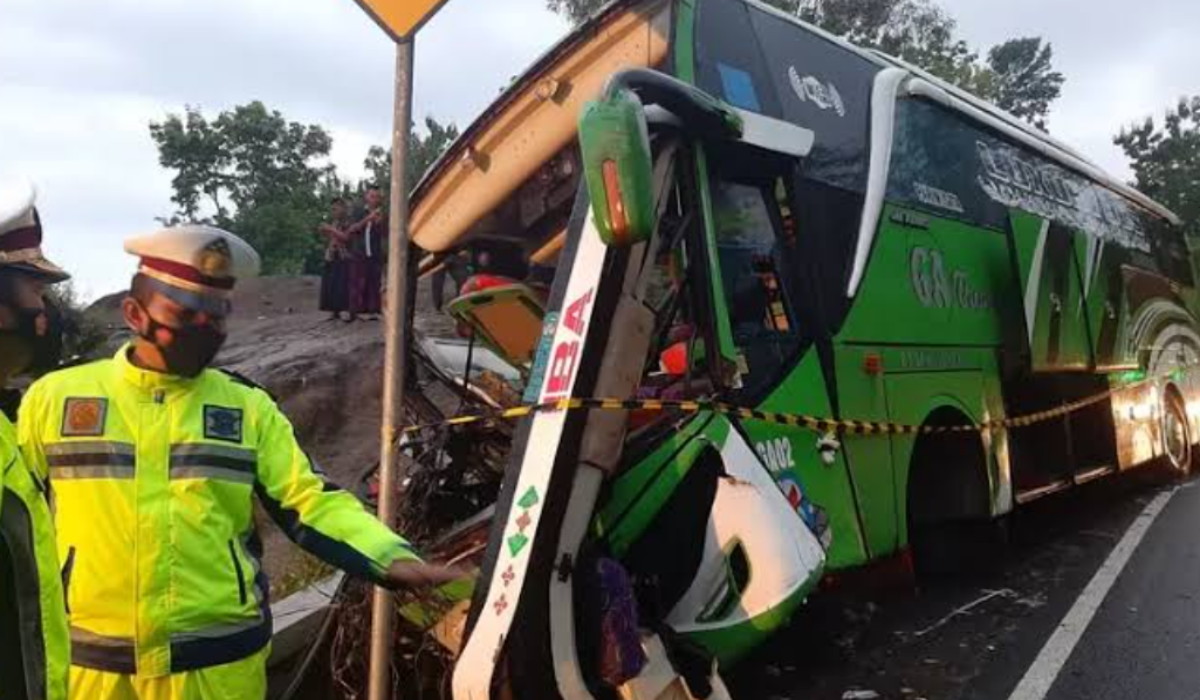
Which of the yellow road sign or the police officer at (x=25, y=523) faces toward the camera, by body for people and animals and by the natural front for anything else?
the yellow road sign

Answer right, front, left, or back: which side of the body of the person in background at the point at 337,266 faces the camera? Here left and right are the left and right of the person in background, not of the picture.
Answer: front

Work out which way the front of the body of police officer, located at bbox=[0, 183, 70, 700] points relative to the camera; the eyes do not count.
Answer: to the viewer's right

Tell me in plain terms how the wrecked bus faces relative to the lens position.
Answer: facing the viewer and to the left of the viewer

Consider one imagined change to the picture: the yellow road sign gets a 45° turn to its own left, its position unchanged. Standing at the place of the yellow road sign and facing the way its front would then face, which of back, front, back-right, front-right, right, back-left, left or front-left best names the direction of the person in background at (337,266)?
back-left

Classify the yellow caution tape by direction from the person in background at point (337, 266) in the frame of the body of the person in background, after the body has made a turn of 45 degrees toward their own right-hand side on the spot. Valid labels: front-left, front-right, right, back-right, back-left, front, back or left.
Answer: front-left

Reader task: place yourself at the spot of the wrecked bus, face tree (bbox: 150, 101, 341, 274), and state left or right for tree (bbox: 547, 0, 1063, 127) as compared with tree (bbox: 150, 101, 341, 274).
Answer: right

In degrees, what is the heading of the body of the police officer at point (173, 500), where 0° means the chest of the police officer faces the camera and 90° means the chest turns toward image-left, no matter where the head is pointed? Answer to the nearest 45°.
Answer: approximately 0°

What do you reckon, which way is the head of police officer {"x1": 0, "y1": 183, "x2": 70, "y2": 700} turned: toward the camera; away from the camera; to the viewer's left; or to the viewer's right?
to the viewer's right

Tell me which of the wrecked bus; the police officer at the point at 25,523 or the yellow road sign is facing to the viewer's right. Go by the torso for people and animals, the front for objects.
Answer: the police officer

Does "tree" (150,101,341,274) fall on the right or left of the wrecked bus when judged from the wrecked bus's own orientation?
on its right

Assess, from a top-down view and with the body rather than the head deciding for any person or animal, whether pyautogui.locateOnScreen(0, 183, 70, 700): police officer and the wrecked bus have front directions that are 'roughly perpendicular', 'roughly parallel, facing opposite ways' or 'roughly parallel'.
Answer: roughly parallel, facing opposite ways

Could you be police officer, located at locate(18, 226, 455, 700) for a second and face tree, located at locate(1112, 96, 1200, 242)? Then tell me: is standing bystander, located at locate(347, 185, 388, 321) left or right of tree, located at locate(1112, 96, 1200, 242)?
left

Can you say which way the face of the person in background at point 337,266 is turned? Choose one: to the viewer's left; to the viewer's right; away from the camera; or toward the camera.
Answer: toward the camera
